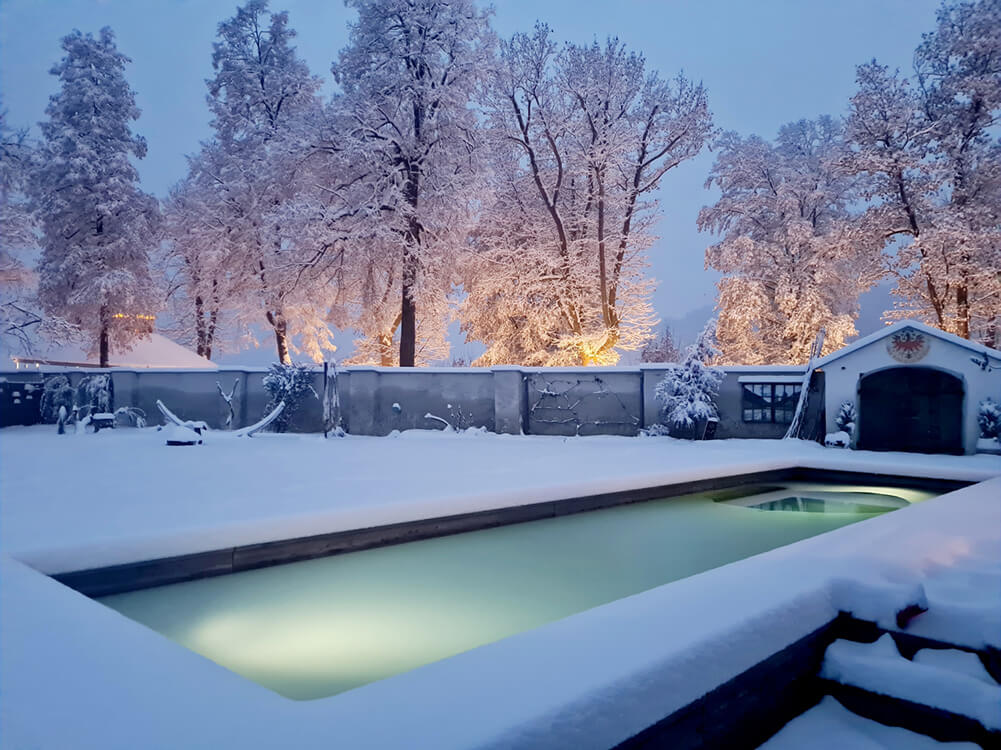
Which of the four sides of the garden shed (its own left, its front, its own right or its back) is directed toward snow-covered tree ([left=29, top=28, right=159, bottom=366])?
right

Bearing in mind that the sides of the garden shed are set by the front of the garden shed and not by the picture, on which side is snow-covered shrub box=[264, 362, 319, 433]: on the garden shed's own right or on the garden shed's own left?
on the garden shed's own right

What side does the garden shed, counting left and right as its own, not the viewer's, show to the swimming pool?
front

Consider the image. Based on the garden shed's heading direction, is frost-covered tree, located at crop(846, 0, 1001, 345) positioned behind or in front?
behind

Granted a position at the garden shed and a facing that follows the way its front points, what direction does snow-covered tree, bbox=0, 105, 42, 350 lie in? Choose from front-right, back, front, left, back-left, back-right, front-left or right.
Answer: right

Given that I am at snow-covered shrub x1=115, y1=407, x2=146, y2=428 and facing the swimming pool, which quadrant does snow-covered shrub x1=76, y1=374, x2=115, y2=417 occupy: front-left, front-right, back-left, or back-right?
back-right

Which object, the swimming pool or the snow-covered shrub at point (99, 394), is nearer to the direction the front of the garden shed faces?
the swimming pool

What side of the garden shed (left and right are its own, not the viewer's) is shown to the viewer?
front

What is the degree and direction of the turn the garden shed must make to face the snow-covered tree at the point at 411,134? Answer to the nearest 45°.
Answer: approximately 90° to its right

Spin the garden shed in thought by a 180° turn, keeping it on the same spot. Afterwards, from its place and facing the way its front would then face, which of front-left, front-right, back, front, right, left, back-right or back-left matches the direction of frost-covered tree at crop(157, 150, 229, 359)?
left

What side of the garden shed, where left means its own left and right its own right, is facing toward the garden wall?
right

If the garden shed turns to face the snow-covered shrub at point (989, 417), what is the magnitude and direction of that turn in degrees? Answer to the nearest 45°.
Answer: approximately 90° to its left

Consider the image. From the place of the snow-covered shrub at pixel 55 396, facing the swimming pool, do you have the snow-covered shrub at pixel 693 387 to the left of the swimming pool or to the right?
left

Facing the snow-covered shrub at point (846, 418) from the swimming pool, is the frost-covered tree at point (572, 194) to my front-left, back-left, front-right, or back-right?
front-left

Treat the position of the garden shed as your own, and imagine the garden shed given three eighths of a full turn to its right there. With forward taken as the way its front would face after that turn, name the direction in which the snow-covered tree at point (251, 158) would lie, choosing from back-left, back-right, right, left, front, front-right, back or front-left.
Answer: front-left
